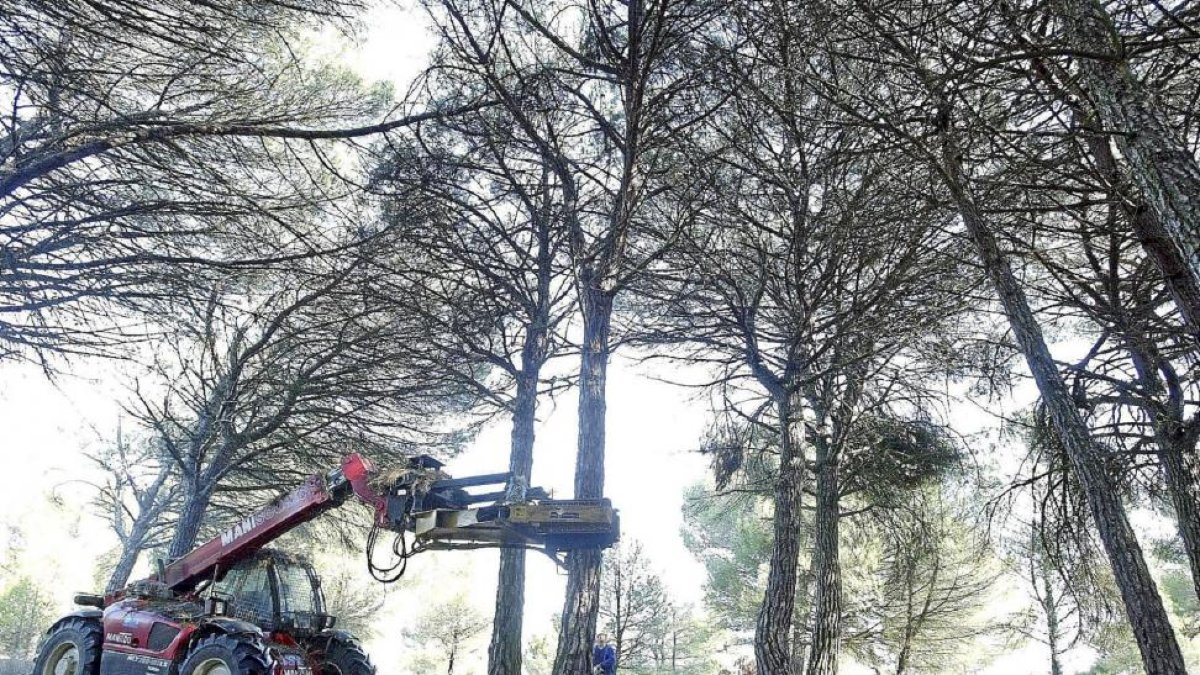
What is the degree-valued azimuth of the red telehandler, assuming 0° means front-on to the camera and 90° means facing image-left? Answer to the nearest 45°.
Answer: approximately 315°
